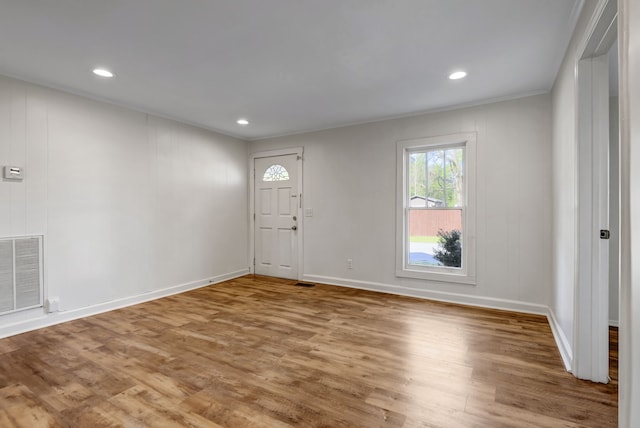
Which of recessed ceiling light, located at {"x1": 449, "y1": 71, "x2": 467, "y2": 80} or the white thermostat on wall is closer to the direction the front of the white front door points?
the white thermostat on wall

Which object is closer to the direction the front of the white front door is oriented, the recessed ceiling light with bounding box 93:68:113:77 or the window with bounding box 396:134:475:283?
the recessed ceiling light

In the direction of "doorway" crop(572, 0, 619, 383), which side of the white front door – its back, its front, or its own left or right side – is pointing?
left

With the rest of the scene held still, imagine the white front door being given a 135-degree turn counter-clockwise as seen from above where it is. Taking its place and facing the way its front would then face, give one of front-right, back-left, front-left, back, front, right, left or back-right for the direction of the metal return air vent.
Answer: back-right

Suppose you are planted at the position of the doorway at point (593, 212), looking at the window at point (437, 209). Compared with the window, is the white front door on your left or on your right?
left

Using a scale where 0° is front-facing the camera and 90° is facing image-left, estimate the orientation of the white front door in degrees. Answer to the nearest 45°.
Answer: approximately 45°

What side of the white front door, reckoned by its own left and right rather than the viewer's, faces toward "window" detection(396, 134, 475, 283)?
left

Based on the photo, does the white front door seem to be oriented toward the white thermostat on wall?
yes

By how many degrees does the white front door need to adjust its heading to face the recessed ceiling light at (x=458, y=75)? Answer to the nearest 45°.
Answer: approximately 90° to its left
